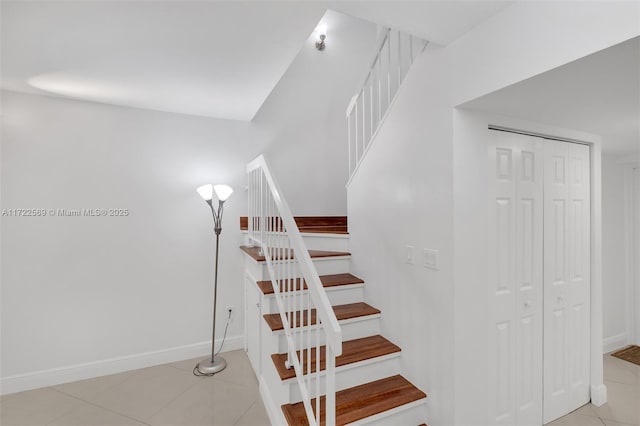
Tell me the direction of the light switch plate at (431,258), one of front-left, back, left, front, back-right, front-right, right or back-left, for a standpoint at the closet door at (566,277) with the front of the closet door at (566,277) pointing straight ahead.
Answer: right

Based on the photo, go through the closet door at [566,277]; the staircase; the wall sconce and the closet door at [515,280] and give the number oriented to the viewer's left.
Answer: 0

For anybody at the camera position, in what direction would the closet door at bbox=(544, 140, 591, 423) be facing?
facing the viewer and to the right of the viewer

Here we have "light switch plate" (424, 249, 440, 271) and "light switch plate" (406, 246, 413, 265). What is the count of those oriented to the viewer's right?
0

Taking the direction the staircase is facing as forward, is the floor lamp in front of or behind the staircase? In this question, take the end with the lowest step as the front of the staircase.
behind

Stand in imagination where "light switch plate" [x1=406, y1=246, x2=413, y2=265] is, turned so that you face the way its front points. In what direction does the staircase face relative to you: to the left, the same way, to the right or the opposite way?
to the left

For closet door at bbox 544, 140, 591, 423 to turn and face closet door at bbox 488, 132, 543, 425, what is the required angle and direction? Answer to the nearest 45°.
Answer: approximately 90° to its right

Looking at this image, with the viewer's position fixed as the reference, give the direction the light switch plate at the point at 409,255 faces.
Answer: facing the viewer and to the left of the viewer

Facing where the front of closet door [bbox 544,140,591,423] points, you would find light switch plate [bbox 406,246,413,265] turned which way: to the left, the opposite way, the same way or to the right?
to the right

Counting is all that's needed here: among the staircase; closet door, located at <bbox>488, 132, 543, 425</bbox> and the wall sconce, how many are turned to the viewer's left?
0

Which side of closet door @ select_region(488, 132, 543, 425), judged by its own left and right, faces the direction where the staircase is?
right

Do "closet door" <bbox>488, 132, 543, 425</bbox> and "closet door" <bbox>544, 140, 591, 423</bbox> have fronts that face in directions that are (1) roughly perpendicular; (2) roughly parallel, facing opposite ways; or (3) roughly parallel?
roughly parallel
